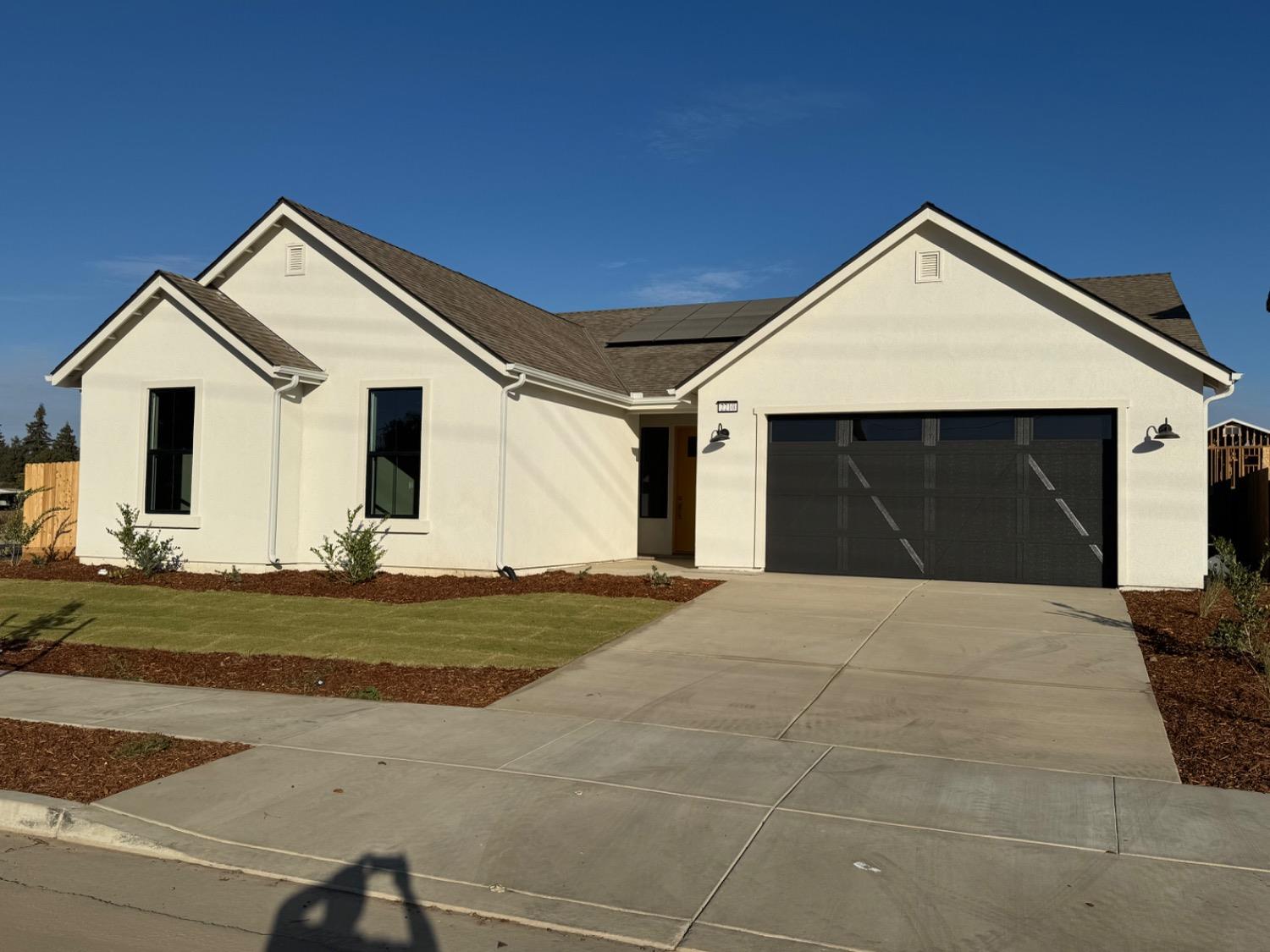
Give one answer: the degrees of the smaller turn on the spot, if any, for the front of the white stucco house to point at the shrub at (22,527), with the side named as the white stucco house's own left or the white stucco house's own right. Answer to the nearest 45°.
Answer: approximately 90° to the white stucco house's own right

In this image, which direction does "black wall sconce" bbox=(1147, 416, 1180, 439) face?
toward the camera

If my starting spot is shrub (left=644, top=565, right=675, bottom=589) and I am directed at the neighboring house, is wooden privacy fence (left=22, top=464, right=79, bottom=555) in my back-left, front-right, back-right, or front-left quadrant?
back-left

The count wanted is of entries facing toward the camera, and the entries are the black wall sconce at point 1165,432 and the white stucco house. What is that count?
2

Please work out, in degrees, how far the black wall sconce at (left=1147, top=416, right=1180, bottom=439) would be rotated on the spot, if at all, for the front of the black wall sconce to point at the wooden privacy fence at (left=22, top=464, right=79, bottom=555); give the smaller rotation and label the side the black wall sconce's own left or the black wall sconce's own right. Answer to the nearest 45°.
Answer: approximately 90° to the black wall sconce's own right

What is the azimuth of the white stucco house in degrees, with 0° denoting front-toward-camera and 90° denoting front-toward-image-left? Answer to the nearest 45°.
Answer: approximately 0°

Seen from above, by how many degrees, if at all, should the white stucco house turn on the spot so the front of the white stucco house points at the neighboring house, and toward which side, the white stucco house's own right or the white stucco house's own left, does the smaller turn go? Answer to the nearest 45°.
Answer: approximately 135° to the white stucco house's own left

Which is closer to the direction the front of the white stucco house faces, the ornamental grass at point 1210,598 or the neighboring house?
the ornamental grass

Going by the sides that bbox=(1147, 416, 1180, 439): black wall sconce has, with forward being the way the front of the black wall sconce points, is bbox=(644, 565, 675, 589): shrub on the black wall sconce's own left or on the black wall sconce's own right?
on the black wall sconce's own right

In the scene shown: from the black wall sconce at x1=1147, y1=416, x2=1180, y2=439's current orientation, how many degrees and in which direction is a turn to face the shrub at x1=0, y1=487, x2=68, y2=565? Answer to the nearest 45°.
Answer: approximately 90° to its right

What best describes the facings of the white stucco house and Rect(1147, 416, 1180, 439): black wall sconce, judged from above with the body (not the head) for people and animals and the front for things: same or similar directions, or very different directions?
same or similar directions

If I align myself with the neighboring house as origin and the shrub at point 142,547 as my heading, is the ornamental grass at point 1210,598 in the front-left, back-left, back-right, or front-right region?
front-left

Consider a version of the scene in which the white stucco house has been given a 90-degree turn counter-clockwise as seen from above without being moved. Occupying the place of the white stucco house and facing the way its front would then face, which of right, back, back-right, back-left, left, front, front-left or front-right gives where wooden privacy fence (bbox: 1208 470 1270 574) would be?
front
